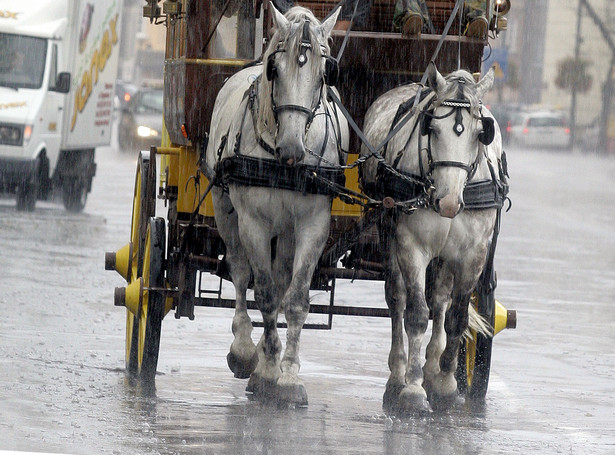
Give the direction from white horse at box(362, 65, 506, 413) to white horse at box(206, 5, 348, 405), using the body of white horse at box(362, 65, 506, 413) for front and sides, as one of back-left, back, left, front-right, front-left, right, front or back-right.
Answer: right

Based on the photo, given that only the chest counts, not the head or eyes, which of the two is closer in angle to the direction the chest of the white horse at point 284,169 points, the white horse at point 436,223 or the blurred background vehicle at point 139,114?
the white horse

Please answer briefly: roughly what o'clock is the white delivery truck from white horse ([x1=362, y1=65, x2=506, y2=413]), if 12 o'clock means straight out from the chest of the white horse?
The white delivery truck is roughly at 5 o'clock from the white horse.

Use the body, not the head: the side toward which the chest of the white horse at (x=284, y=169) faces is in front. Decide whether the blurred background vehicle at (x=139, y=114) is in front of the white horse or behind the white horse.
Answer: behind

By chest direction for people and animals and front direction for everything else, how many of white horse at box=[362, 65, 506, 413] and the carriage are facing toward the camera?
2

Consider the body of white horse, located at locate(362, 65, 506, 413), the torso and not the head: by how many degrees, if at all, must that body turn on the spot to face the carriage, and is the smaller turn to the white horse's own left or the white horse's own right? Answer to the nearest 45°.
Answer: approximately 135° to the white horse's own right

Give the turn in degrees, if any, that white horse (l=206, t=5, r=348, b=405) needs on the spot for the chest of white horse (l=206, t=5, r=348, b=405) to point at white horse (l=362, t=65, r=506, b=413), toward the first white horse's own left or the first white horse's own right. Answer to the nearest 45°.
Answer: approximately 90° to the first white horse's own left

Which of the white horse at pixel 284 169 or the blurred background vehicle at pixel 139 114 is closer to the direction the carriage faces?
the white horse

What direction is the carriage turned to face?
toward the camera

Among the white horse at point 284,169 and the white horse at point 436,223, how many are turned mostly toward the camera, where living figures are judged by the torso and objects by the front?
2

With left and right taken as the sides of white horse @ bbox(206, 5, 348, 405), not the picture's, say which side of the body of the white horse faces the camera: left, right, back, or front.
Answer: front

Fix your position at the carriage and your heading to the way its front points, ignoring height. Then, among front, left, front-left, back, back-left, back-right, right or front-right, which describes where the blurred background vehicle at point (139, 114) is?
back

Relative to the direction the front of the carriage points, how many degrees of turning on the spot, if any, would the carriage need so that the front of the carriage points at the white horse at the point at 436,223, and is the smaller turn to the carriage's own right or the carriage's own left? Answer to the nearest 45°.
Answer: approximately 45° to the carriage's own left

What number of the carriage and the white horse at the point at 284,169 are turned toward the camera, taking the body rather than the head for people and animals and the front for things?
2
